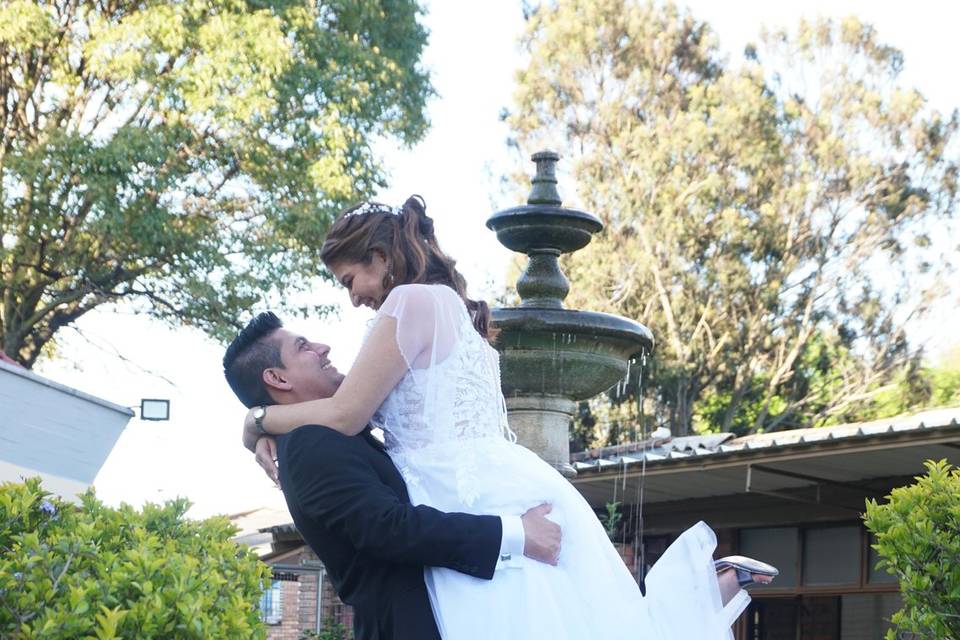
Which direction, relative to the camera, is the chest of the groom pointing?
to the viewer's right

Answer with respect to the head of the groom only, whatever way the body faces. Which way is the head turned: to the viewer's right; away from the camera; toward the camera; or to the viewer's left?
to the viewer's right

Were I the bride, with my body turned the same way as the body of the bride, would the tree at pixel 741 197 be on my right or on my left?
on my right

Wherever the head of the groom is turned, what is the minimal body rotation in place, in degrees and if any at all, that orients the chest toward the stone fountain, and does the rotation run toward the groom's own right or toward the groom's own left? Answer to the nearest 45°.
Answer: approximately 90° to the groom's own left

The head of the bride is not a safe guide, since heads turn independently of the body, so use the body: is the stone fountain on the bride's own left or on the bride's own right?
on the bride's own right

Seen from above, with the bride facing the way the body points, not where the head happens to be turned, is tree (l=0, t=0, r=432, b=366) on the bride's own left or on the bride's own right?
on the bride's own right

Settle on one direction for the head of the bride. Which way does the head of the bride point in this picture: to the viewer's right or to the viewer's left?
to the viewer's left

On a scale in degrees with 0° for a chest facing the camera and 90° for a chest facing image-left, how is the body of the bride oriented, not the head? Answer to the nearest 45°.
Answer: approximately 90°

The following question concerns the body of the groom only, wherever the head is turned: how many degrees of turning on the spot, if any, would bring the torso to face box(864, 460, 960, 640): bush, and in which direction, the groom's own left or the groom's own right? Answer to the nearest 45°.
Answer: approximately 45° to the groom's own left

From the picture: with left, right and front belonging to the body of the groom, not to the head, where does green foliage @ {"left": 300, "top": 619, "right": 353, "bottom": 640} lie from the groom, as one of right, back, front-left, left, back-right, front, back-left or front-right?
left
